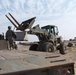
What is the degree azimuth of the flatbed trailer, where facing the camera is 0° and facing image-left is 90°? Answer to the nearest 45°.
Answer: approximately 135°

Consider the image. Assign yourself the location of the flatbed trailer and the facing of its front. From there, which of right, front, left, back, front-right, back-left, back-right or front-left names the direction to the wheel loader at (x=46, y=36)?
front-right

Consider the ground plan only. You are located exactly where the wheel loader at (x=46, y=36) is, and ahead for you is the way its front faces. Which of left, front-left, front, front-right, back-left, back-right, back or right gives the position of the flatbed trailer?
front-left

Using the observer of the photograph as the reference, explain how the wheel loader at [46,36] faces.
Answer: facing the viewer and to the left of the viewer

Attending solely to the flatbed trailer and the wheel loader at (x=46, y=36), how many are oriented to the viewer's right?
0
